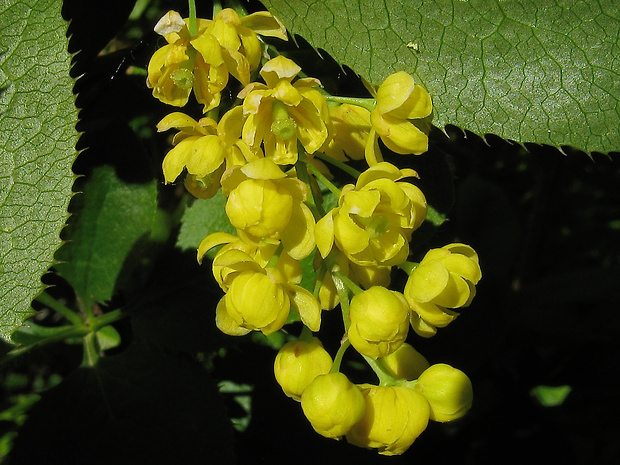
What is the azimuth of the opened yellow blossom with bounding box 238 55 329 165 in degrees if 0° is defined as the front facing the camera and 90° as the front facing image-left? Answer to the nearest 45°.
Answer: approximately 0°
